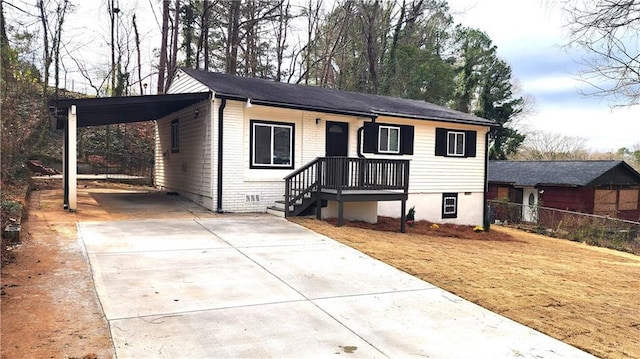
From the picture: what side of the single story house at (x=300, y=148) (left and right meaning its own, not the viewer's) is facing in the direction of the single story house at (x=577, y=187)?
left

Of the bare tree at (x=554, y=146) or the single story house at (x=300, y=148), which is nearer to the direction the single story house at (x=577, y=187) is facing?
the single story house

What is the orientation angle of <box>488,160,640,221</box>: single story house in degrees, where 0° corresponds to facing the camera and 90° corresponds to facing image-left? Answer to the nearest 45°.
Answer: approximately 45°

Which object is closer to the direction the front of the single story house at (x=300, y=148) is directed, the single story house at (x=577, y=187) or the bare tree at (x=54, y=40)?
the single story house

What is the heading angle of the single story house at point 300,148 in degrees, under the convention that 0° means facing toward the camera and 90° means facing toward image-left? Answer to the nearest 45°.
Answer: approximately 315°

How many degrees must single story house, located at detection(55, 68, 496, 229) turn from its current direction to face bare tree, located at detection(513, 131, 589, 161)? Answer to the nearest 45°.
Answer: approximately 90° to its left
